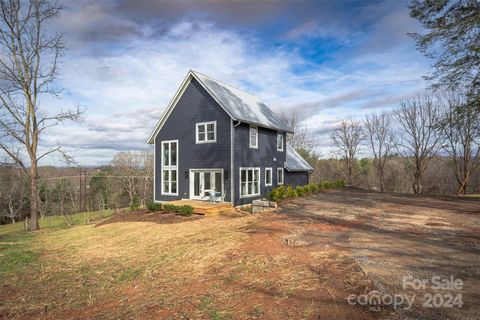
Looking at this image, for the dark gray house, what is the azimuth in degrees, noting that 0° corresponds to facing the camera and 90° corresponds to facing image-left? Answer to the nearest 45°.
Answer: approximately 45°

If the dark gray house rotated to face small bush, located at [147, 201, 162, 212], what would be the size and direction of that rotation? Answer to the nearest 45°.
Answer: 0° — it already faces it

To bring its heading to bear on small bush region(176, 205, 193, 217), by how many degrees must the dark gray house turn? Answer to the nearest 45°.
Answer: approximately 45° to its left

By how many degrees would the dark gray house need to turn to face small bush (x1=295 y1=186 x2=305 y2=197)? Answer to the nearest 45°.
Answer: approximately 135° to its left

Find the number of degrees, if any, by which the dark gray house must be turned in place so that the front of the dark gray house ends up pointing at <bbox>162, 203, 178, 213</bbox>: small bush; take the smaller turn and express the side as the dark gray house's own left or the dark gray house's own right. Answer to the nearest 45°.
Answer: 0° — it already faces it

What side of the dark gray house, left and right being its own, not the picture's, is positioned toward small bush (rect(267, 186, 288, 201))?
left

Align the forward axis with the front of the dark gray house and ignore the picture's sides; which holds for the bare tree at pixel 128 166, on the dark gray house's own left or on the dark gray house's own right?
on the dark gray house's own right
